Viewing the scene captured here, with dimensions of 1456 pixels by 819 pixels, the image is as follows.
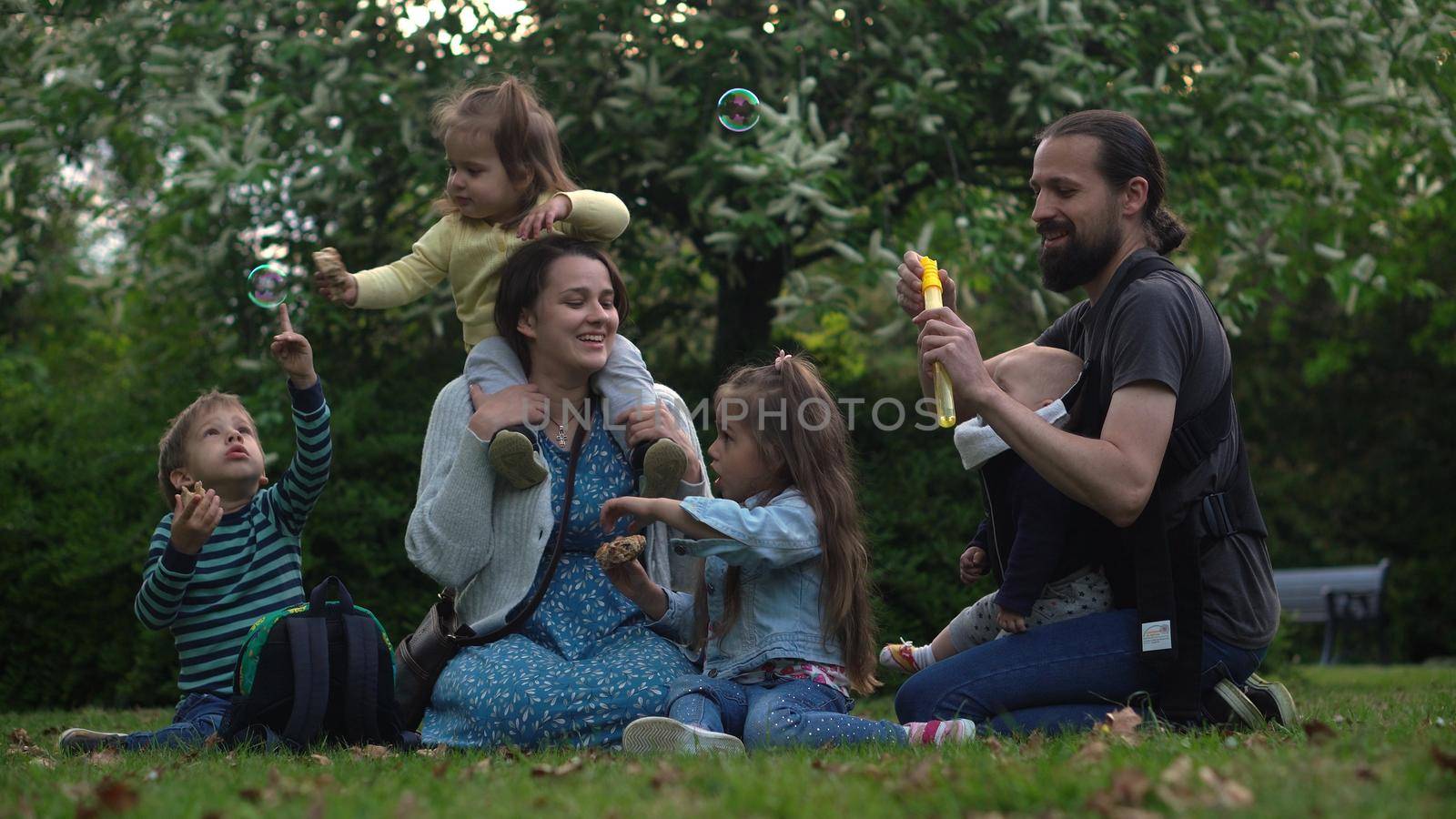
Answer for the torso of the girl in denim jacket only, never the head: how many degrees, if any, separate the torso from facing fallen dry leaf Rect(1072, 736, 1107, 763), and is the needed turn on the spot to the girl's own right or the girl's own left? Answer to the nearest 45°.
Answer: approximately 135° to the girl's own left

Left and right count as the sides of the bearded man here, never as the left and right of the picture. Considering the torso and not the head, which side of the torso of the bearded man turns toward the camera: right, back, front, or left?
left

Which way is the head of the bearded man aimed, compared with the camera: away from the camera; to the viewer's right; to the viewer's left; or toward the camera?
to the viewer's left

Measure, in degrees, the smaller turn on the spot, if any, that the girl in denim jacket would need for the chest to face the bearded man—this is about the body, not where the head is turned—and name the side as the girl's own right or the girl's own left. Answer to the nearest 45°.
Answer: approximately 180°

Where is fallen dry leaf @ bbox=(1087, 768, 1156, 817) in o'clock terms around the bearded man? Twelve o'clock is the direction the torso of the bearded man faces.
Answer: The fallen dry leaf is roughly at 9 o'clock from the bearded man.

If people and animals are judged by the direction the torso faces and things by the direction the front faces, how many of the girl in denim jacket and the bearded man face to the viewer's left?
2

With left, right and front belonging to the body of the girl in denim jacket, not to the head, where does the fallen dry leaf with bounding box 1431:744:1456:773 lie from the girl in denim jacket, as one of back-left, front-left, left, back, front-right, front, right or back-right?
back-left

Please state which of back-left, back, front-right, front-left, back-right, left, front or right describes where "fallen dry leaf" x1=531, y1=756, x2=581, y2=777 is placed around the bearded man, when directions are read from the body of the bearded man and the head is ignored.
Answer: front-left

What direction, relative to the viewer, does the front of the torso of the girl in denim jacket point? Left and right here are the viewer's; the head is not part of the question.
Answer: facing to the left of the viewer

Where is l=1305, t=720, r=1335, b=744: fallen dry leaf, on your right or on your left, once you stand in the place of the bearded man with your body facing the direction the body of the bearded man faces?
on your left

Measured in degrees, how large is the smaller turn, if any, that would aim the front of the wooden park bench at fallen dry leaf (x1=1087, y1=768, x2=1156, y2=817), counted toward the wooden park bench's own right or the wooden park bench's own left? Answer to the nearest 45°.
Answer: approximately 45° to the wooden park bench's own left

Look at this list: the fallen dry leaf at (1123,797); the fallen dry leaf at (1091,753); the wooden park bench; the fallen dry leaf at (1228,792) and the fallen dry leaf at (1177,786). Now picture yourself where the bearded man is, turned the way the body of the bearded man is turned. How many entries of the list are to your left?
4

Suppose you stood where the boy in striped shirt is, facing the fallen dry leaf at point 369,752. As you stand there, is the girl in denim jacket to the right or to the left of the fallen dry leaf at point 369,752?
left

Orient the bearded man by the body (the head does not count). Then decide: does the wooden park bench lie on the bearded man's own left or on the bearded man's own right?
on the bearded man's own right

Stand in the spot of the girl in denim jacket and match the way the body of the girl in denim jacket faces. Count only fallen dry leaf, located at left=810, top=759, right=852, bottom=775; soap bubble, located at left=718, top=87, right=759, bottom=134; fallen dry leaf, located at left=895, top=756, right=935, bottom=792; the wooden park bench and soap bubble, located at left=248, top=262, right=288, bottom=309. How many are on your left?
2
